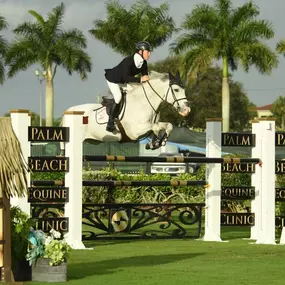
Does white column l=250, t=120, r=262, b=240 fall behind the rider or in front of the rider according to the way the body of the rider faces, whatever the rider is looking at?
in front

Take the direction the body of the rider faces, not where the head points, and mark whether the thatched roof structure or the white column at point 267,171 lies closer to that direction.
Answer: the white column

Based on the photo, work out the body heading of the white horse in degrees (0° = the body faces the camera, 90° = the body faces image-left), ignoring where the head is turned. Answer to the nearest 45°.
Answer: approximately 270°

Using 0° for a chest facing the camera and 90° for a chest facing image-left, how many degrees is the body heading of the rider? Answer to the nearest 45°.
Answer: approximately 270°

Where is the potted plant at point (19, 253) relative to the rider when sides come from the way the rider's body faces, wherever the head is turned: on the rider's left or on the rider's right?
on the rider's right

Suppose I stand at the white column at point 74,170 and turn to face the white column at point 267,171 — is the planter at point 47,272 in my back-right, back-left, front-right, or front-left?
back-right

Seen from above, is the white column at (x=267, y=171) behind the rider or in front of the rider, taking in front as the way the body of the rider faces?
in front
